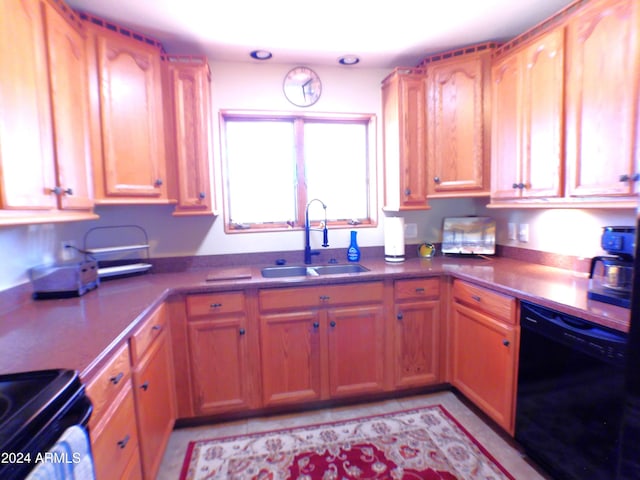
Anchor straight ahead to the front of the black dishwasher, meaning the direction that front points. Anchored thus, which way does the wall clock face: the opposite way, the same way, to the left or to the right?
to the left

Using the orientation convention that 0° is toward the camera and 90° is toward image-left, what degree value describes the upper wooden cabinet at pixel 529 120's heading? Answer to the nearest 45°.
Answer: approximately 45°

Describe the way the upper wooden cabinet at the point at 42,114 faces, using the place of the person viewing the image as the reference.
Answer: facing the viewer and to the right of the viewer

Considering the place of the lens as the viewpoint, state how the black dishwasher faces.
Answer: facing the viewer and to the left of the viewer

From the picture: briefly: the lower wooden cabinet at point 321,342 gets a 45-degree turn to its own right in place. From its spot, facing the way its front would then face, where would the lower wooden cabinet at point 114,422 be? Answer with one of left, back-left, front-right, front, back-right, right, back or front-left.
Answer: front

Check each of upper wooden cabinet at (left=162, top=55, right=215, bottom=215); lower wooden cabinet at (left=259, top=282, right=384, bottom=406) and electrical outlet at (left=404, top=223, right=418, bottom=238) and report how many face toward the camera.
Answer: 3

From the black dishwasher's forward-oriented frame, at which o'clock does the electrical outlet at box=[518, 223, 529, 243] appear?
The electrical outlet is roughly at 4 o'clock from the black dishwasher.

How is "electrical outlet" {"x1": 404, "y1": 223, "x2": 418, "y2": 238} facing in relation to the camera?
toward the camera

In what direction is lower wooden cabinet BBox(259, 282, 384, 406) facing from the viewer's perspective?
toward the camera

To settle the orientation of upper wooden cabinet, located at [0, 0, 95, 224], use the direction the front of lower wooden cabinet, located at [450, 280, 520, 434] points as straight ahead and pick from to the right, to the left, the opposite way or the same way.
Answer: the opposite way

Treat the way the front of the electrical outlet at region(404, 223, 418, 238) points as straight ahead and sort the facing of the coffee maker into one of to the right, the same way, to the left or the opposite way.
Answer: to the right

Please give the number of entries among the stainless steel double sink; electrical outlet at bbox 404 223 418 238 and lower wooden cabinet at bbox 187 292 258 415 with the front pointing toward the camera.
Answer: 3

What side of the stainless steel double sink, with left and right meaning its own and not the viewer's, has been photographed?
front

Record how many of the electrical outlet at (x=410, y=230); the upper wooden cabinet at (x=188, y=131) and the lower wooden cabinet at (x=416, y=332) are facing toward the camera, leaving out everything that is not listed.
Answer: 3
